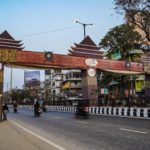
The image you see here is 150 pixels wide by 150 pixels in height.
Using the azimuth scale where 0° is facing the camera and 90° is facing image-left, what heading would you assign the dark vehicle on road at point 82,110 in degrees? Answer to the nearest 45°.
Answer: approximately 180°
